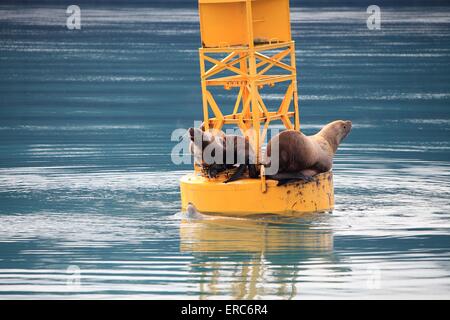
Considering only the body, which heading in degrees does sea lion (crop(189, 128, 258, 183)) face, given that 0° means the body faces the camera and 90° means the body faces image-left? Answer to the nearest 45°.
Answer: approximately 90°

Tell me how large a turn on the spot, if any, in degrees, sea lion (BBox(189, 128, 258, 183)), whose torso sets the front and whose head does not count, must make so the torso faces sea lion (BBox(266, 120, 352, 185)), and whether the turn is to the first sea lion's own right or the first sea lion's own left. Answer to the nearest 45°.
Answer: approximately 180°
